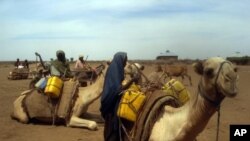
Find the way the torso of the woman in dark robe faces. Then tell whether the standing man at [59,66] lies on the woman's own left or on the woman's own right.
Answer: on the woman's own left

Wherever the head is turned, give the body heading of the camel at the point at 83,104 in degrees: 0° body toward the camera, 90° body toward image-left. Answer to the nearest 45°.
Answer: approximately 270°

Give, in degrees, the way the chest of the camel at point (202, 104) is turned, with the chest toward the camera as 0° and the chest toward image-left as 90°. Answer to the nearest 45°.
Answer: approximately 315°

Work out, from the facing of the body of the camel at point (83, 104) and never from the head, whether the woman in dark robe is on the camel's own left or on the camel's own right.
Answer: on the camel's own right
